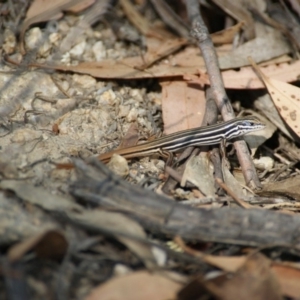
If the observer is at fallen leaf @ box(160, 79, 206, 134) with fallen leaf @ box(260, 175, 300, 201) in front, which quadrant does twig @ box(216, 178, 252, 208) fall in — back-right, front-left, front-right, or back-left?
front-right

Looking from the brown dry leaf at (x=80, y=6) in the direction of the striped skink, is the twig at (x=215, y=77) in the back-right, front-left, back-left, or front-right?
front-left

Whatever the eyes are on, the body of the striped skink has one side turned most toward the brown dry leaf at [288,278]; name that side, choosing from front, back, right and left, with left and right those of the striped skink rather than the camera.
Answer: right

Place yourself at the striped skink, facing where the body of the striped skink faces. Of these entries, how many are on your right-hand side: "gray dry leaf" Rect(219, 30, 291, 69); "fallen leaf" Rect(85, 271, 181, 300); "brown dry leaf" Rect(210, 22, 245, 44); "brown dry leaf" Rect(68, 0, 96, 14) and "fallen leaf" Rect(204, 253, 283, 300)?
2

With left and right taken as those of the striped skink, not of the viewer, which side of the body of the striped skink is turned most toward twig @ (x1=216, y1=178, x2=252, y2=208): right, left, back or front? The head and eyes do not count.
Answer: right

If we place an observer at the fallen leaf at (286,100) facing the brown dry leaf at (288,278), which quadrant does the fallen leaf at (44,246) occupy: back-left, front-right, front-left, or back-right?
front-right

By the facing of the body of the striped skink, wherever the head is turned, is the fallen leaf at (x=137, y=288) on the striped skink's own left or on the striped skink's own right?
on the striped skink's own right

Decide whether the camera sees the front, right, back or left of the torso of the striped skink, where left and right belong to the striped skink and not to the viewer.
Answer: right

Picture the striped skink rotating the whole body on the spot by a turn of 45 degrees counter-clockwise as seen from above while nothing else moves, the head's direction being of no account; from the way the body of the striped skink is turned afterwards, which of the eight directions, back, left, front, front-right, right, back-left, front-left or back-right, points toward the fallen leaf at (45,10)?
left

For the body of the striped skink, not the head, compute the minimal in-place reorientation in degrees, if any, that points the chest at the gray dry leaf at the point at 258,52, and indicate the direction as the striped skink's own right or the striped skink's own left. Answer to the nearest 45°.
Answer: approximately 45° to the striped skink's own left

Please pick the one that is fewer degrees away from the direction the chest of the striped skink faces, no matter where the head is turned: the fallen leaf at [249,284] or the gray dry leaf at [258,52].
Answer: the gray dry leaf

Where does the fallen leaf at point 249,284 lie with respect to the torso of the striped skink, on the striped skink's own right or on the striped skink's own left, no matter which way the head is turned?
on the striped skink's own right

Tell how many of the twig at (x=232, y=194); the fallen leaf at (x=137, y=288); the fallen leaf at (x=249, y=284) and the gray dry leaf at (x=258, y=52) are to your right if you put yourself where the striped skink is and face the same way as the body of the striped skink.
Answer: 3

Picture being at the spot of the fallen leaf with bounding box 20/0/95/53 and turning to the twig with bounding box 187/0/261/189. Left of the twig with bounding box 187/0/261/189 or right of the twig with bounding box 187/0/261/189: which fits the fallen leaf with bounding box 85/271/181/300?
right

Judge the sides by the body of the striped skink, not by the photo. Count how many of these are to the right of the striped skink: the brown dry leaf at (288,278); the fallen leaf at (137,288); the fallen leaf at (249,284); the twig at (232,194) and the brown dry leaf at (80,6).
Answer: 4

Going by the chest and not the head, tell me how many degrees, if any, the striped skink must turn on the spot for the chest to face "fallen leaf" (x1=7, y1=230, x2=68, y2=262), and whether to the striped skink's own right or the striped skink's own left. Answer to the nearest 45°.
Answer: approximately 135° to the striped skink's own right
